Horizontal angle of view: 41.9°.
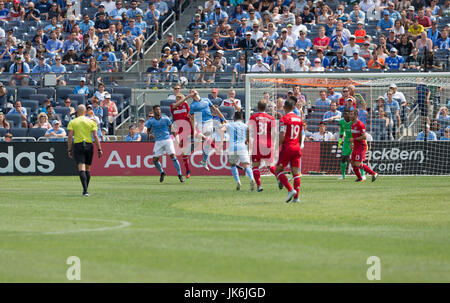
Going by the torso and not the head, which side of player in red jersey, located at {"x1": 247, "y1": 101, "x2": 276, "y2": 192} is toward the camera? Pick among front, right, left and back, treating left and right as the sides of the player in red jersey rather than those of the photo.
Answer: back

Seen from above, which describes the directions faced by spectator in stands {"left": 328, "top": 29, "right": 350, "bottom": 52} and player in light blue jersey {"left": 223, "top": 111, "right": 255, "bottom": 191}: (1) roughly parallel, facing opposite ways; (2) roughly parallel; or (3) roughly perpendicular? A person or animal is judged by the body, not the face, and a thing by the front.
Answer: roughly parallel, facing opposite ways

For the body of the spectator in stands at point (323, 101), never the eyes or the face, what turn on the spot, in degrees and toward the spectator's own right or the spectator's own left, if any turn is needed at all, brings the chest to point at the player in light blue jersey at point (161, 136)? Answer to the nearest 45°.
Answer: approximately 45° to the spectator's own right

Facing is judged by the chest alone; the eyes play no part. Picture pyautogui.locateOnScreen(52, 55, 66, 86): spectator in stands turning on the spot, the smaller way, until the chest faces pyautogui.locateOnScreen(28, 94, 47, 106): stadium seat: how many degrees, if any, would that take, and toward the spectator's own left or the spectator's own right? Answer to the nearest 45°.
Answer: approximately 45° to the spectator's own right

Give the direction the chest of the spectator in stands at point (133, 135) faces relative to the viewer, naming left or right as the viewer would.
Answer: facing the viewer

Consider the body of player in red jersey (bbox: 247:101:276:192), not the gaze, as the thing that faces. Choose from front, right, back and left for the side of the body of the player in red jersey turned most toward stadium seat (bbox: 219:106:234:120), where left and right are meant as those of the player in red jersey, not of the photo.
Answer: front

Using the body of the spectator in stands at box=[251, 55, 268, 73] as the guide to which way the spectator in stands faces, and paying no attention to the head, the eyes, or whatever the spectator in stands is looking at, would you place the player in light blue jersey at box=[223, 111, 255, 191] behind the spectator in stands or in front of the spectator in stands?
in front

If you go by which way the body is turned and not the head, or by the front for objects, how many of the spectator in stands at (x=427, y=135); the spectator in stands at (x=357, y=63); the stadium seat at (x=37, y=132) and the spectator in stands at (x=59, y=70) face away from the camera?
0

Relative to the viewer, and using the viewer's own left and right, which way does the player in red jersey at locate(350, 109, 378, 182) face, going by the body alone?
facing the viewer and to the left of the viewer

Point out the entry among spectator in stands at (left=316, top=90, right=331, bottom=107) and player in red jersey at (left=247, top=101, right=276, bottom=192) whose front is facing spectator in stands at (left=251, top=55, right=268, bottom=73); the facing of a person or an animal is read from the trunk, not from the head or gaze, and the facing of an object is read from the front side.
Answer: the player in red jersey

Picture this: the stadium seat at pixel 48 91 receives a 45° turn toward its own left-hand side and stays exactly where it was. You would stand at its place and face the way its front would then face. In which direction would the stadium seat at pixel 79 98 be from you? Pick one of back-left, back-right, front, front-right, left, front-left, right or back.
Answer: front

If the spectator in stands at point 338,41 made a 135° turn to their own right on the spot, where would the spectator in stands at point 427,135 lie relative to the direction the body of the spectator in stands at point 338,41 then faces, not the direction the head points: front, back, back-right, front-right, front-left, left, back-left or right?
back

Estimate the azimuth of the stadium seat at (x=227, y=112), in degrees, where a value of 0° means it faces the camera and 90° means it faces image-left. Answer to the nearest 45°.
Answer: approximately 0°

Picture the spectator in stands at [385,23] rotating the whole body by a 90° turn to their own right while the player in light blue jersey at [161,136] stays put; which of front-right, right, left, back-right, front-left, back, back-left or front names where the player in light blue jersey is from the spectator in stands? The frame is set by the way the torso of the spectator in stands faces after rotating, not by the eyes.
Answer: front-left

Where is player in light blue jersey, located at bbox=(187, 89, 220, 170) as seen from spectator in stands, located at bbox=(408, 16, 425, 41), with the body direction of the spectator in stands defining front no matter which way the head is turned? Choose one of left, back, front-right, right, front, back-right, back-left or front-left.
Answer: front-right

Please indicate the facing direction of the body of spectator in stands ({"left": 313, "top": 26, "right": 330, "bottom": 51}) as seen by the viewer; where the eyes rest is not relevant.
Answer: toward the camera

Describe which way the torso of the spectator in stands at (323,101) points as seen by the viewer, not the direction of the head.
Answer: toward the camera
